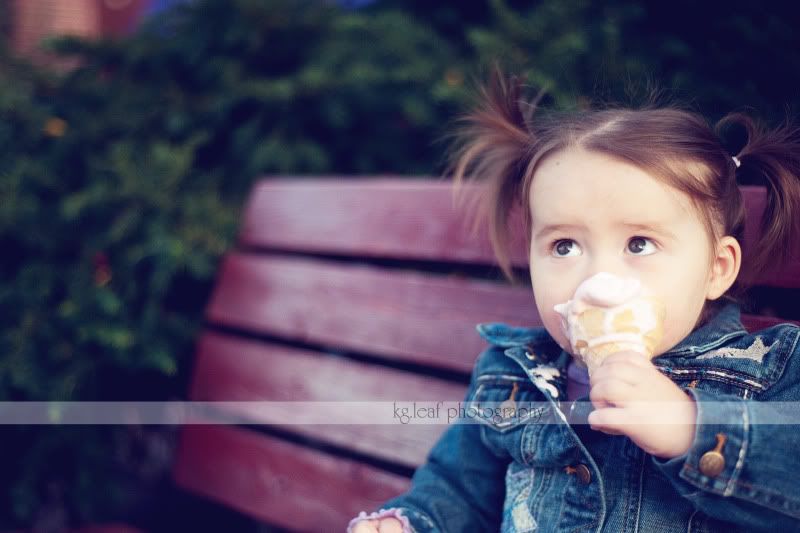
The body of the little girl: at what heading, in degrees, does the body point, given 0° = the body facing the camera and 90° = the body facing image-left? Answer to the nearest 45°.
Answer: approximately 45°
